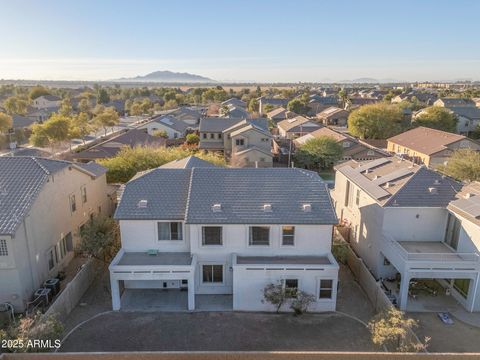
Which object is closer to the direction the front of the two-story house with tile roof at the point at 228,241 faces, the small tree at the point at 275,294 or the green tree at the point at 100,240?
the green tree

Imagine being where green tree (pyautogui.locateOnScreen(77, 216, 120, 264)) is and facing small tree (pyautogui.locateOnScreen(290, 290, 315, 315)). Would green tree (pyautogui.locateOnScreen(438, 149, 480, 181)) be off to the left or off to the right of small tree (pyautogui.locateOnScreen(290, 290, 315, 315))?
left

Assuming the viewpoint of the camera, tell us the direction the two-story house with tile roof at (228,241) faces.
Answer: facing away from the viewer
